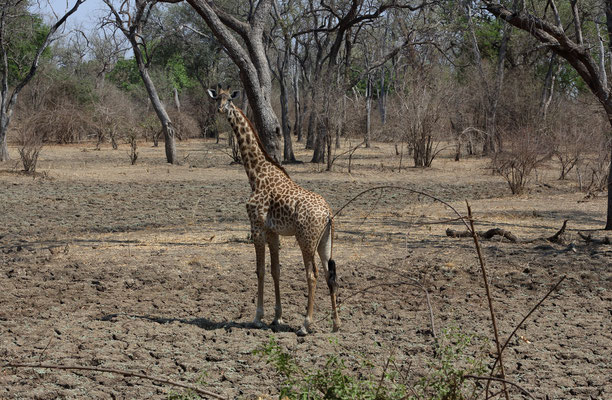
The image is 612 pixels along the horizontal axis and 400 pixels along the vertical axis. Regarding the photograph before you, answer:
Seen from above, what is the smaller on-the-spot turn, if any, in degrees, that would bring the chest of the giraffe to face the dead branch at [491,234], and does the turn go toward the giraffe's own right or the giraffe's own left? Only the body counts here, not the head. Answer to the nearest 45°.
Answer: approximately 90° to the giraffe's own right

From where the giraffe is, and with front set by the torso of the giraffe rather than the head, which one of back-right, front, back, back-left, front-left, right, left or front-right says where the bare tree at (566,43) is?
right

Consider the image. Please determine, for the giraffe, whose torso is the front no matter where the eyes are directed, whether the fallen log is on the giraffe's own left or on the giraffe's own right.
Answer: on the giraffe's own right

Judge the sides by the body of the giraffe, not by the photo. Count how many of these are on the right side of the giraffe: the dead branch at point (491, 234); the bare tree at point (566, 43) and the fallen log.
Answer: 3
